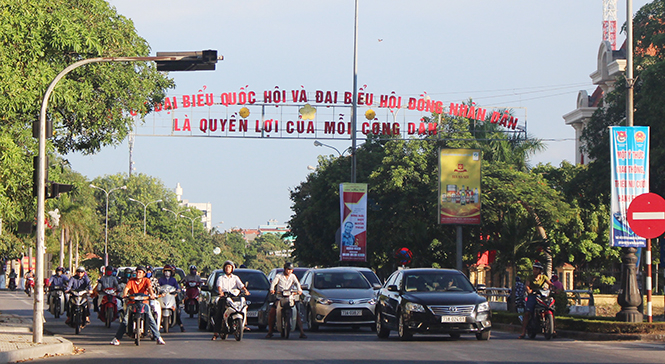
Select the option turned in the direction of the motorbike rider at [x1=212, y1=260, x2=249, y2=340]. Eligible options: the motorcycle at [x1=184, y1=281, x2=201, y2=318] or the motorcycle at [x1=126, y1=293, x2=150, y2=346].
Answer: the motorcycle at [x1=184, y1=281, x2=201, y2=318]

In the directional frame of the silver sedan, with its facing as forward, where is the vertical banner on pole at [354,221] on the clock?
The vertical banner on pole is roughly at 6 o'clock from the silver sedan.

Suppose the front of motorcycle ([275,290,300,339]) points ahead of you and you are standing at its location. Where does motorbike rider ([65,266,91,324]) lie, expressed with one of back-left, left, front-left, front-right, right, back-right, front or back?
back-right

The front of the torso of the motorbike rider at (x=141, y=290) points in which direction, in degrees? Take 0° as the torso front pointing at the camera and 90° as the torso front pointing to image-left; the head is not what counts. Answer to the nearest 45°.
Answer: approximately 0°

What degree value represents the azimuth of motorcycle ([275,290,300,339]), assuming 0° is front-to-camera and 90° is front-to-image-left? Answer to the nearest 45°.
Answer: approximately 0°

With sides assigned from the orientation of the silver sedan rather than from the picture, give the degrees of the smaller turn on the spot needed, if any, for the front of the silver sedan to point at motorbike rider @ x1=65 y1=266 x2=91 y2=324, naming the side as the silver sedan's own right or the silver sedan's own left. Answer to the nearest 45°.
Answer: approximately 90° to the silver sedan's own right

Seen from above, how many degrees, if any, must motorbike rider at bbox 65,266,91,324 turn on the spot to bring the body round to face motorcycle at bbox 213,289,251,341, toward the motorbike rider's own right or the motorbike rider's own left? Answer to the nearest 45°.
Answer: approximately 45° to the motorbike rider's own left

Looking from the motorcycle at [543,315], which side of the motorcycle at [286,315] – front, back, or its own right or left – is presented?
left

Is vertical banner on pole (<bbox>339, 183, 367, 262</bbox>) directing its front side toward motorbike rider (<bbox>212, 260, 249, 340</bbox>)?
yes

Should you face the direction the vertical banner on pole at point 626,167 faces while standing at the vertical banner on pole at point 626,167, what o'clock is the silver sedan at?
The silver sedan is roughly at 3 o'clock from the vertical banner on pole.
